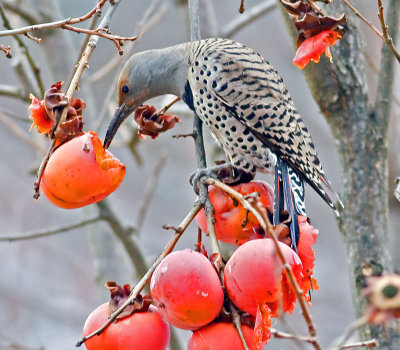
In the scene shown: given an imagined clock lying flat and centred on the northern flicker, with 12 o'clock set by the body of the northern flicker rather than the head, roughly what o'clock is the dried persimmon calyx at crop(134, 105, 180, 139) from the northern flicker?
The dried persimmon calyx is roughly at 12 o'clock from the northern flicker.

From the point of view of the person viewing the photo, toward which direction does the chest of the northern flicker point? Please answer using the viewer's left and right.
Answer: facing to the left of the viewer

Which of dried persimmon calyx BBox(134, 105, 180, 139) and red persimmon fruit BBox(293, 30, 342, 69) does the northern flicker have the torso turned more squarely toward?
the dried persimmon calyx
